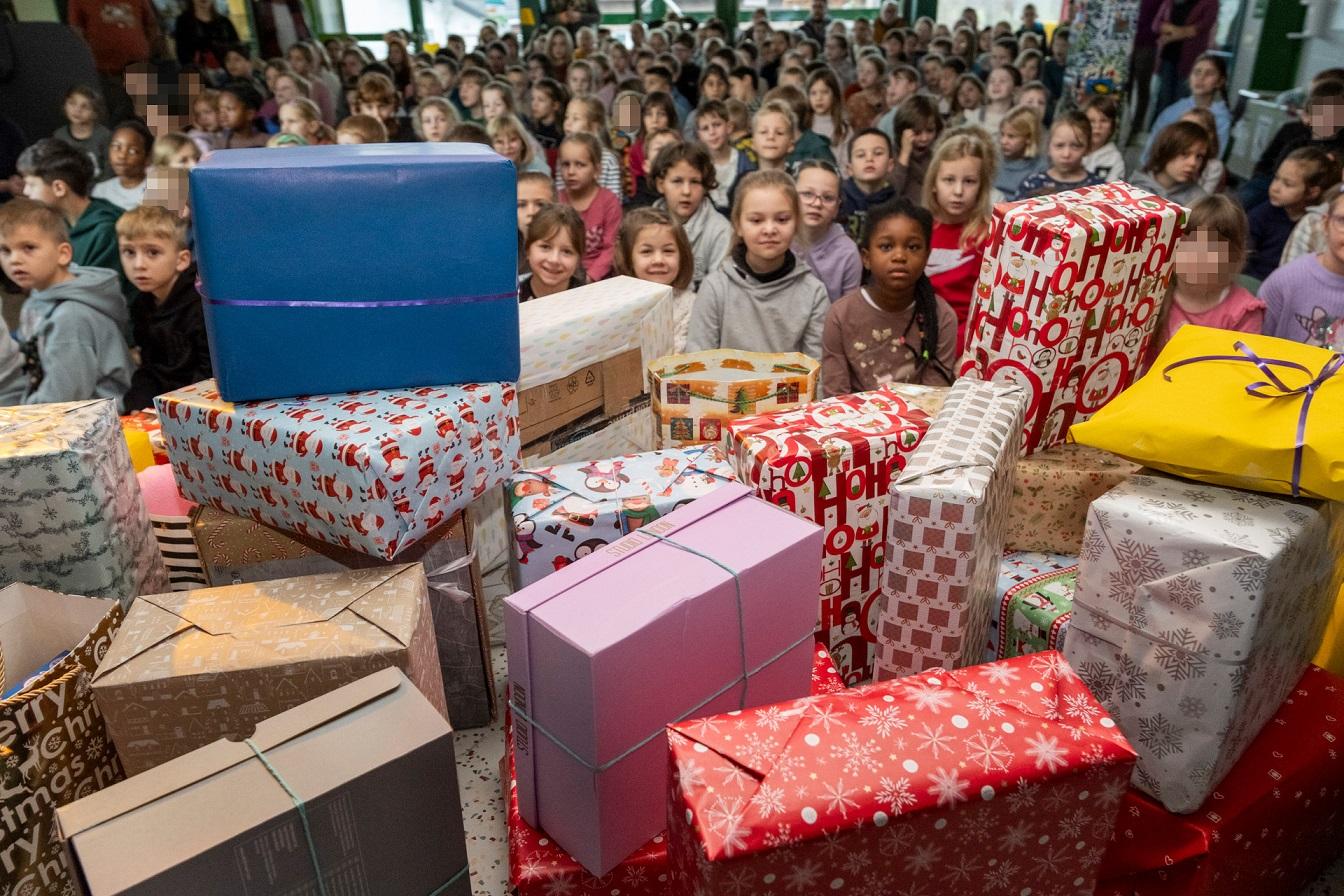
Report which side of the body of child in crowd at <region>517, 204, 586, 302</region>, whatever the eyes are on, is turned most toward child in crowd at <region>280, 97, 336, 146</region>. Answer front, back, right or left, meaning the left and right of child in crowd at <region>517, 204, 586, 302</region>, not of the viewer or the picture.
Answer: back

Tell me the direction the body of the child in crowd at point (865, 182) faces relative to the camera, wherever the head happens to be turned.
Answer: toward the camera

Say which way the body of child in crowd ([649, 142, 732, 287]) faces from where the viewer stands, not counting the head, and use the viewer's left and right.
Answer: facing the viewer

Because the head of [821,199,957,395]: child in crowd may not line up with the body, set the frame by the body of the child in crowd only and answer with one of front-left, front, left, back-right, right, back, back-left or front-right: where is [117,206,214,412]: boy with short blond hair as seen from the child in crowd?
right

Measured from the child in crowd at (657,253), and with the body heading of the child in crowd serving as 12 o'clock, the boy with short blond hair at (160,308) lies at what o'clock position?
The boy with short blond hair is roughly at 3 o'clock from the child in crowd.

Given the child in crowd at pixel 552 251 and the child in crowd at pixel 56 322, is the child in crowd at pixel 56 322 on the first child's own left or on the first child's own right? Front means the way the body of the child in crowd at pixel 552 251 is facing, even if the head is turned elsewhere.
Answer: on the first child's own right

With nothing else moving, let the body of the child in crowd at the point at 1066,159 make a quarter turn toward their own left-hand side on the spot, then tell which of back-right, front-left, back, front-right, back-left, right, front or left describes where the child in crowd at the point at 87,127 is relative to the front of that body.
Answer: back

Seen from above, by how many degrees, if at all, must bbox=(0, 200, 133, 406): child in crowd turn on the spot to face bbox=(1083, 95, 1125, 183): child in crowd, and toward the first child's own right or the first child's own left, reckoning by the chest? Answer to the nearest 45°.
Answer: approximately 135° to the first child's own left

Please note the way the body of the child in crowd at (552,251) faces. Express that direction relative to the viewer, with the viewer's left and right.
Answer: facing the viewer

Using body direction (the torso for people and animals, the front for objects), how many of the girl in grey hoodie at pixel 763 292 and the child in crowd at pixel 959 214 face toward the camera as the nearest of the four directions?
2

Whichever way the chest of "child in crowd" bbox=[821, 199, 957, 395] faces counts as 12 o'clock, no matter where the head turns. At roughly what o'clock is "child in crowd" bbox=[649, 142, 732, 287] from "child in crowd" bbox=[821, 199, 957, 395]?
"child in crowd" bbox=[649, 142, 732, 287] is roughly at 5 o'clock from "child in crowd" bbox=[821, 199, 957, 395].

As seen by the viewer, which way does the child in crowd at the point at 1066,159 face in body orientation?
toward the camera

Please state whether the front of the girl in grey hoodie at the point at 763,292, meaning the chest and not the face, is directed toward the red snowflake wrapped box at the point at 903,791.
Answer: yes

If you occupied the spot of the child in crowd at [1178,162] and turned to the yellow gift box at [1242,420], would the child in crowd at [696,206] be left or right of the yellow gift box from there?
right

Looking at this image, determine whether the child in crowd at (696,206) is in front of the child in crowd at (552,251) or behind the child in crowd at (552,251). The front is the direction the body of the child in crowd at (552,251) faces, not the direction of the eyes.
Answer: behind

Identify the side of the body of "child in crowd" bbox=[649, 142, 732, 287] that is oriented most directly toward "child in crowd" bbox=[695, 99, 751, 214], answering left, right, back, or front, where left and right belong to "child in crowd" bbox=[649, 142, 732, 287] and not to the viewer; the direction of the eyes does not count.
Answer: back

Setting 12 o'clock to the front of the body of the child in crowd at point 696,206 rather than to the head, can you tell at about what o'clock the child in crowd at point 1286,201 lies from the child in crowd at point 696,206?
the child in crowd at point 1286,201 is roughly at 9 o'clock from the child in crowd at point 696,206.
